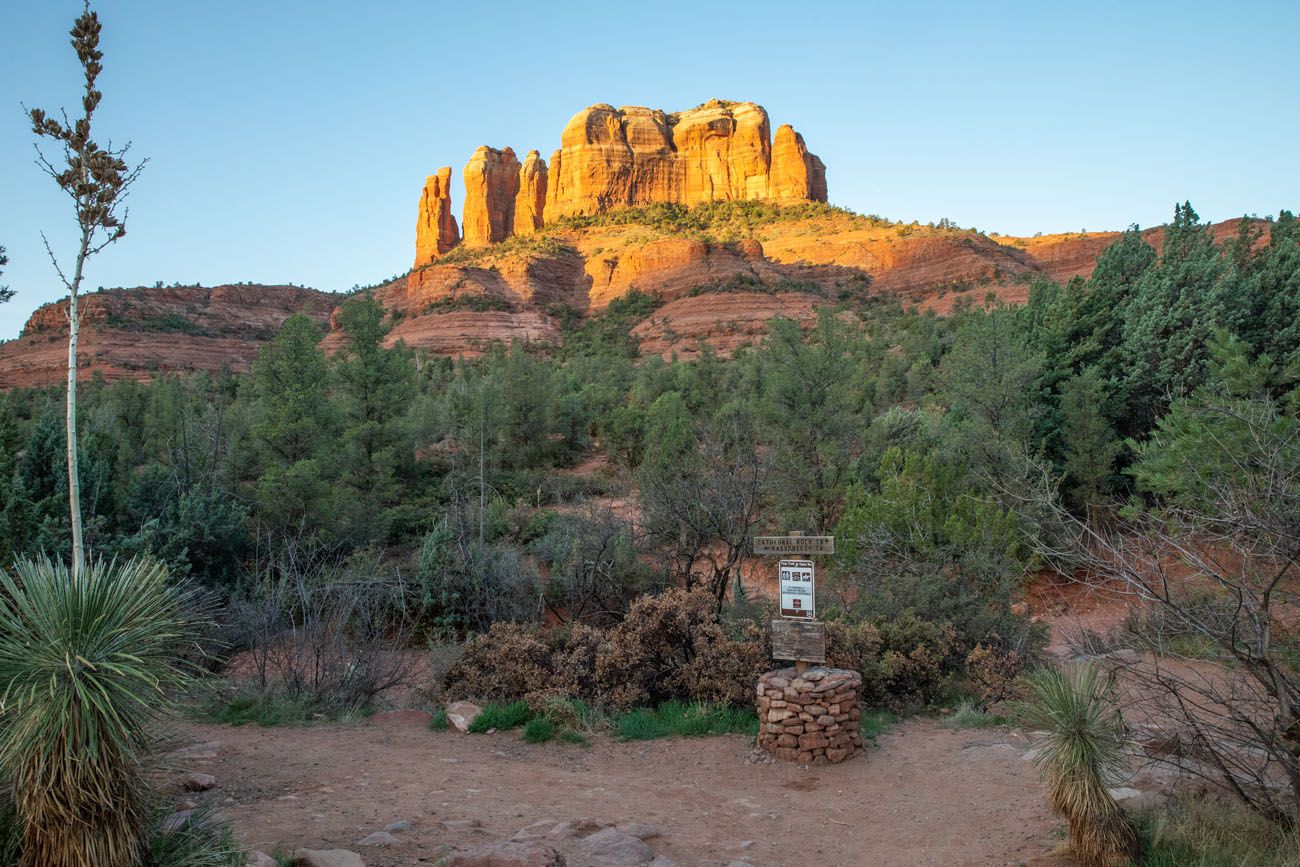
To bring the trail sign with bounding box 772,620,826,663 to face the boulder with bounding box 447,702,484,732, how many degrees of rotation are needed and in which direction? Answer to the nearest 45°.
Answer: approximately 90° to its right

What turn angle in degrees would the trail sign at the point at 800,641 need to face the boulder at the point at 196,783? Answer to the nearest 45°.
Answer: approximately 45° to its right

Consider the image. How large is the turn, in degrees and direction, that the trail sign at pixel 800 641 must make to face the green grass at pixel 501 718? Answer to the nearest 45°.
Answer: approximately 90° to its right

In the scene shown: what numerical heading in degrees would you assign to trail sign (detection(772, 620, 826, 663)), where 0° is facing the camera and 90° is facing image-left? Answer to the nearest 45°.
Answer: approximately 0°

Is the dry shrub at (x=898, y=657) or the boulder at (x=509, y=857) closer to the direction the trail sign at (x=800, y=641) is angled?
the boulder

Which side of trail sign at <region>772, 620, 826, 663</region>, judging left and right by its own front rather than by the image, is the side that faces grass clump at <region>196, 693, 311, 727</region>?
right

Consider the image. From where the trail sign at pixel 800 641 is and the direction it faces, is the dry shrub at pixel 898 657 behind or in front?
behind

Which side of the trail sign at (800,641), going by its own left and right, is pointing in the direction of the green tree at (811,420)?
back

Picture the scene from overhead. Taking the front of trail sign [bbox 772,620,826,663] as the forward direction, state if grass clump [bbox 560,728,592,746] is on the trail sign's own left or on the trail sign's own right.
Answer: on the trail sign's own right

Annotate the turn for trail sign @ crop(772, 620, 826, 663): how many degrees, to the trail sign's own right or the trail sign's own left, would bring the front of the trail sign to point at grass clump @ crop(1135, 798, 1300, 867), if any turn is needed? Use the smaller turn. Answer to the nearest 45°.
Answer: approximately 45° to the trail sign's own left

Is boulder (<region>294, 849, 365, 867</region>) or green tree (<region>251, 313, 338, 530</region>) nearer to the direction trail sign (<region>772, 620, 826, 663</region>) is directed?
the boulder

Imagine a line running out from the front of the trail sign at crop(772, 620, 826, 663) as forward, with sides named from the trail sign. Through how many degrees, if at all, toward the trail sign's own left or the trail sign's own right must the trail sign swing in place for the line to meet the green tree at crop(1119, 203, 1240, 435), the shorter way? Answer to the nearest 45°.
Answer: approximately 135° to the trail sign's own left

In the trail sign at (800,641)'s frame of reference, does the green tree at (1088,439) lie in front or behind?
behind
